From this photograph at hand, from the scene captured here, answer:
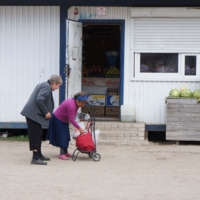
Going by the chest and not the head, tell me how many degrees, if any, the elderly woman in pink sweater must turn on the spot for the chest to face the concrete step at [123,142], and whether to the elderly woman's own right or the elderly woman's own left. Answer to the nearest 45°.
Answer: approximately 45° to the elderly woman's own left

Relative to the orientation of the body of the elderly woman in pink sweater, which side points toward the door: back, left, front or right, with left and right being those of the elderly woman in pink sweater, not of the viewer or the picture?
left

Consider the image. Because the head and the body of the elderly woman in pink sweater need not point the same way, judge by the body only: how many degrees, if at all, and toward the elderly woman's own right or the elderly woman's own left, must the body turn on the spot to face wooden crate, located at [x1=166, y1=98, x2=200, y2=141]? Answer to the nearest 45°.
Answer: approximately 45° to the elderly woman's own left

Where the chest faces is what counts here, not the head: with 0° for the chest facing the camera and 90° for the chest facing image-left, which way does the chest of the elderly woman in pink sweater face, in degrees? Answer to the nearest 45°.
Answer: approximately 270°

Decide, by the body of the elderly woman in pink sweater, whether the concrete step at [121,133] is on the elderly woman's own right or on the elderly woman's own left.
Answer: on the elderly woman's own left

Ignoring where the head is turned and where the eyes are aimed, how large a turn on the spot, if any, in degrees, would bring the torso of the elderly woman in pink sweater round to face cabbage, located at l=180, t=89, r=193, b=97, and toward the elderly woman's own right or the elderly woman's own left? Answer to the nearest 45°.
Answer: approximately 45° to the elderly woman's own left
